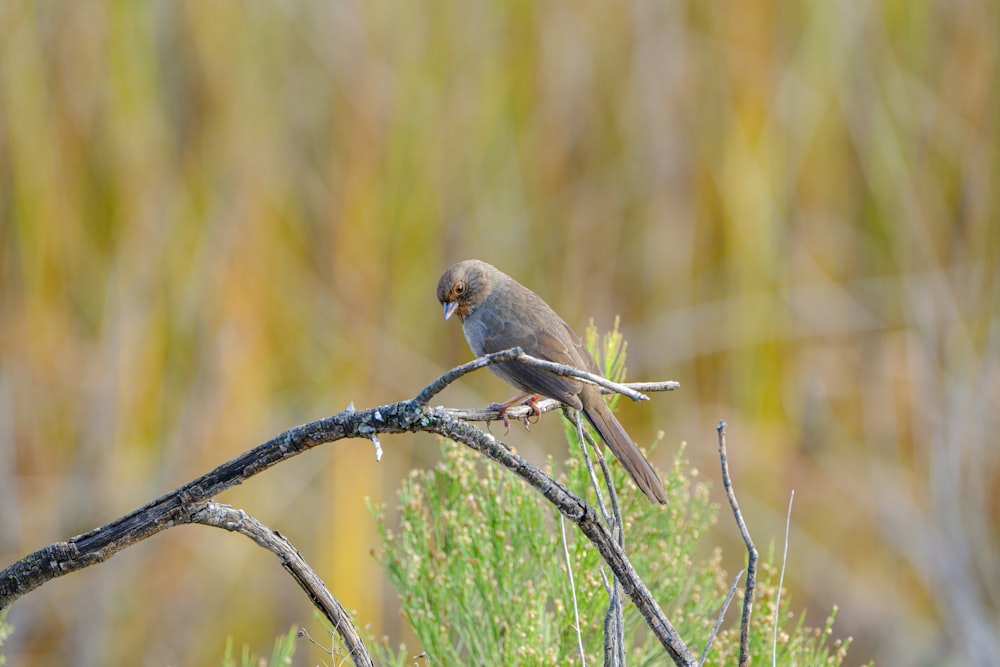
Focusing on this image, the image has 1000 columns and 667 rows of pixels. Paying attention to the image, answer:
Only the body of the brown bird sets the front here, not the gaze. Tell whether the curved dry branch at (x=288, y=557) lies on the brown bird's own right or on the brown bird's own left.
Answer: on the brown bird's own left

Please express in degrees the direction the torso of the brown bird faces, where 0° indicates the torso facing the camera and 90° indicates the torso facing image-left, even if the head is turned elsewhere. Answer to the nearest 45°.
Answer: approximately 90°
